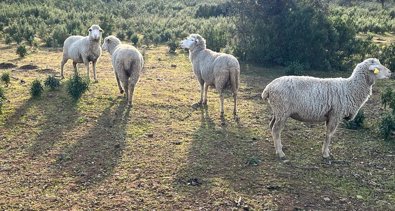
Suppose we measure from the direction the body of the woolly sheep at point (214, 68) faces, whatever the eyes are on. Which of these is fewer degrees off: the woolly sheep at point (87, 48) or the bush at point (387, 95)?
the woolly sheep

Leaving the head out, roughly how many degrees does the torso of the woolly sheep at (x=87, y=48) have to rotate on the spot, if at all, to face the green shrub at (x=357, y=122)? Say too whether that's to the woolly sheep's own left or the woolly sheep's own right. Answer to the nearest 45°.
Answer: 0° — it already faces it

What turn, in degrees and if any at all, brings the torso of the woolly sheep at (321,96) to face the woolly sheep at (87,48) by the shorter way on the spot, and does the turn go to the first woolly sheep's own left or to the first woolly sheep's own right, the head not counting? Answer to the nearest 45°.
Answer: approximately 180°

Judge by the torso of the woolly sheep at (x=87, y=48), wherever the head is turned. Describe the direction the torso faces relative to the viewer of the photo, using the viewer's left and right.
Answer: facing the viewer and to the right of the viewer

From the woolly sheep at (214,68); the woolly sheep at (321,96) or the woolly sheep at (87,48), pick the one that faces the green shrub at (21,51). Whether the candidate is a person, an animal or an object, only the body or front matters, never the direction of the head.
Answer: the woolly sheep at (214,68)

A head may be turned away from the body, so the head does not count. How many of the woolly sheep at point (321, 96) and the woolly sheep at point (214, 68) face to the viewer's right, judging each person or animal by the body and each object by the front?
1

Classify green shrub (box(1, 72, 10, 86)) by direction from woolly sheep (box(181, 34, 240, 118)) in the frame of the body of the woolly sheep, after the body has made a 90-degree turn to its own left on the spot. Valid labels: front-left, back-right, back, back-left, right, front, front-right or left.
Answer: front-right

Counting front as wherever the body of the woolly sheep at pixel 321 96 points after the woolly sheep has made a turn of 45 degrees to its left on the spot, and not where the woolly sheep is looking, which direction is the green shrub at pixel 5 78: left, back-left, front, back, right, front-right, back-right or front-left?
back-left

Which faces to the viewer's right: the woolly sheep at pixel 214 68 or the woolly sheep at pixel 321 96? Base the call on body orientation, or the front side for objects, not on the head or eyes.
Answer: the woolly sheep at pixel 321 96

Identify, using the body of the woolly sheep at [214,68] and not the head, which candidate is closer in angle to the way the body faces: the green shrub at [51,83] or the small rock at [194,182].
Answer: the green shrub

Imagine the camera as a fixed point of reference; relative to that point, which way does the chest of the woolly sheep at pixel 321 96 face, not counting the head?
to the viewer's right

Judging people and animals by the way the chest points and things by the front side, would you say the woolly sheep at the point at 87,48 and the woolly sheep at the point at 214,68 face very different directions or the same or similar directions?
very different directions

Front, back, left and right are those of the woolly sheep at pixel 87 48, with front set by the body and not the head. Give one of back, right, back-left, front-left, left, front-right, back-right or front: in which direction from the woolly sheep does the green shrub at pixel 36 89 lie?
right

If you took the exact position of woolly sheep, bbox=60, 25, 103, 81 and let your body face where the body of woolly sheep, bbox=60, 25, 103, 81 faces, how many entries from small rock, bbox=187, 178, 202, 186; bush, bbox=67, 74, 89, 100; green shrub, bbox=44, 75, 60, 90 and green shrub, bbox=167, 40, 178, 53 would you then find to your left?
1

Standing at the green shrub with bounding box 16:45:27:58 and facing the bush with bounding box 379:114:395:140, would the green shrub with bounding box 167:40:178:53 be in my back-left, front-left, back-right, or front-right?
front-left

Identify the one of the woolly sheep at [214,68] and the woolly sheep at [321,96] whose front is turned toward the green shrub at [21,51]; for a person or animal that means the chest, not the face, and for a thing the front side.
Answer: the woolly sheep at [214,68]

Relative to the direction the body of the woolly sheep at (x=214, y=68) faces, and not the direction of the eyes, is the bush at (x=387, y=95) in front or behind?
behind
